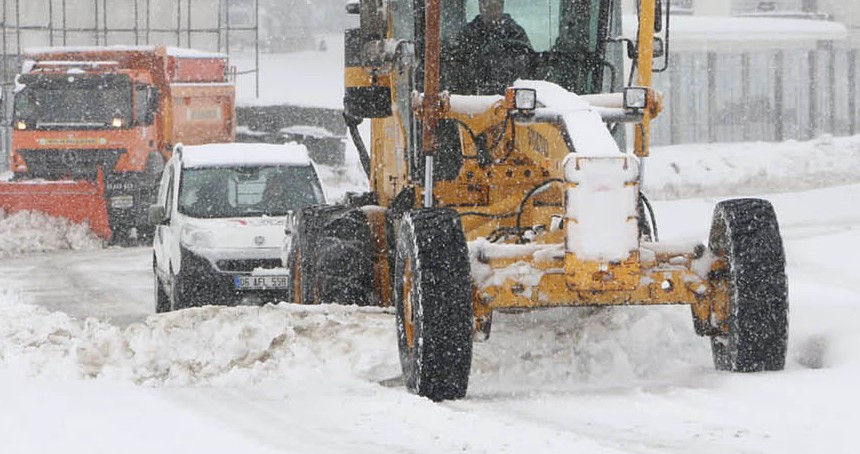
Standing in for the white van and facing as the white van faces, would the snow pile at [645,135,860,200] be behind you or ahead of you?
behind

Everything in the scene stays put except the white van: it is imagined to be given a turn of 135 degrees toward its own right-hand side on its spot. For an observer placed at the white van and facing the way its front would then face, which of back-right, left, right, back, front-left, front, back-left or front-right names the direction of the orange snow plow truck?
front-right

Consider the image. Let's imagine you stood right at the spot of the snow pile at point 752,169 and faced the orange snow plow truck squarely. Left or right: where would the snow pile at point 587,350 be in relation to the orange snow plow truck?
left

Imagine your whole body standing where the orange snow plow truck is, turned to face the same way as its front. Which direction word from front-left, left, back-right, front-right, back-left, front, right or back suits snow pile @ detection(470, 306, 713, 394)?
front-left

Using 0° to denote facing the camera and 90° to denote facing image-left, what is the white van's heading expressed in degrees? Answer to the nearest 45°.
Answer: approximately 0°

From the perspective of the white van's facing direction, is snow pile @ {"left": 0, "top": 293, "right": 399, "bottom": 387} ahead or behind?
ahead

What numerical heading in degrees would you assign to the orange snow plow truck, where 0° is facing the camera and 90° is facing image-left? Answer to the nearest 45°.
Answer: approximately 45°
